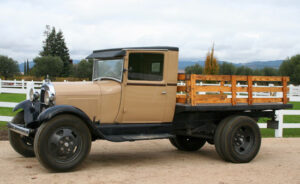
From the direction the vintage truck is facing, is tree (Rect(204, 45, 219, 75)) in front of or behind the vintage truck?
behind

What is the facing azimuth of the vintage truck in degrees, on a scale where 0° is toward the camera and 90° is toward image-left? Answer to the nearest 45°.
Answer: approximately 45°
